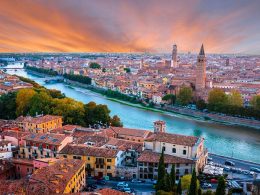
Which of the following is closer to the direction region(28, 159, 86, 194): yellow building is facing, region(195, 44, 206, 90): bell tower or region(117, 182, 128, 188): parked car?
the parked car

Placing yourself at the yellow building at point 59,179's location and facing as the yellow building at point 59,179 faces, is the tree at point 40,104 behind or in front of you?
behind

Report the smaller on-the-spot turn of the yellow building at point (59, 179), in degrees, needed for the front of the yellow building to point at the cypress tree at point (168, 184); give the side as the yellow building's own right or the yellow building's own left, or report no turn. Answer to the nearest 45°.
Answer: approximately 45° to the yellow building's own left

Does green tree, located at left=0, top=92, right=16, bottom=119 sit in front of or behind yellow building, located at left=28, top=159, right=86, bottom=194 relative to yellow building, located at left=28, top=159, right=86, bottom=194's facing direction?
behind

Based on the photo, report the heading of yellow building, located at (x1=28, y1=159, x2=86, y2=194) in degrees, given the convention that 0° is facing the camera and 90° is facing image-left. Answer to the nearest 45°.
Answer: approximately 315°

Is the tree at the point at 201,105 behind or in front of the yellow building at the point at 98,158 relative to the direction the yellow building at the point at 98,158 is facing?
behind

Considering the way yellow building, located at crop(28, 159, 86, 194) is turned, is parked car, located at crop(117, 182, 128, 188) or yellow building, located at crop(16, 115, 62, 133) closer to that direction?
the parked car

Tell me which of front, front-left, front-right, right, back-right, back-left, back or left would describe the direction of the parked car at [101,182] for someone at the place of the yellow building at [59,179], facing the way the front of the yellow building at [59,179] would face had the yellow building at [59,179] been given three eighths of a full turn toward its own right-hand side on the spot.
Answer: back-right

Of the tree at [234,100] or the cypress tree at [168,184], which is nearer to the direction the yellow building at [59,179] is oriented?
the cypress tree

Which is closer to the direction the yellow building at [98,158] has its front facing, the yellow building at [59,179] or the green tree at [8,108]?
the yellow building

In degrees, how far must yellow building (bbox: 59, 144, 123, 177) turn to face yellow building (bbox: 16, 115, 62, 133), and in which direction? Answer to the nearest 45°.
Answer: approximately 135° to its right
